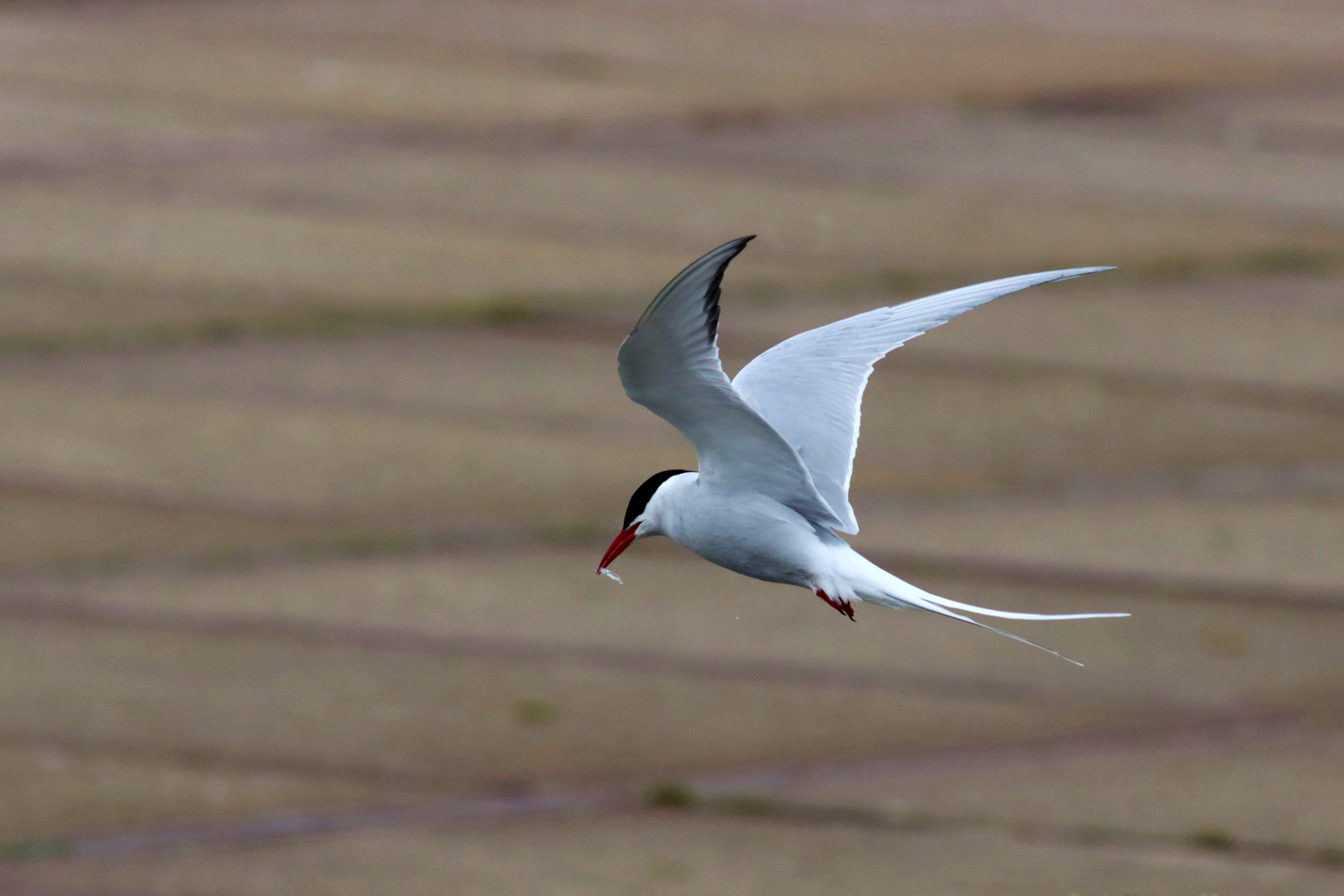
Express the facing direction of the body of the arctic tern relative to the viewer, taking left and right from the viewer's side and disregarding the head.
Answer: facing to the left of the viewer
